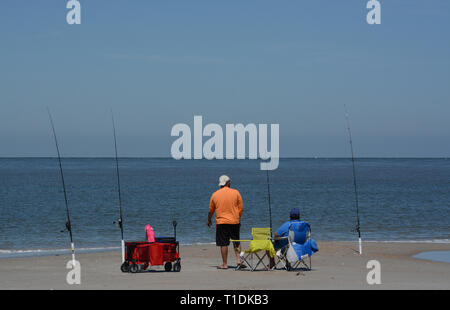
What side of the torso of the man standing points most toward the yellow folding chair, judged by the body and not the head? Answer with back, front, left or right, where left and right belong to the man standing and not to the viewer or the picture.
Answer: right

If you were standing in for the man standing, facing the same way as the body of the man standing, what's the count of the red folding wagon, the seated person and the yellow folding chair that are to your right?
2

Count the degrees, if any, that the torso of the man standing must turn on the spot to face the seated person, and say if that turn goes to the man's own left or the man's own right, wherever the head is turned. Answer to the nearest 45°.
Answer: approximately 90° to the man's own right

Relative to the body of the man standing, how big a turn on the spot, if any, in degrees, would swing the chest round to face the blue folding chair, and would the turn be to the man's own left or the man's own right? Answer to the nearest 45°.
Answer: approximately 90° to the man's own right

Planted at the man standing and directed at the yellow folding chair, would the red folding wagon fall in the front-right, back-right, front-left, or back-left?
back-right

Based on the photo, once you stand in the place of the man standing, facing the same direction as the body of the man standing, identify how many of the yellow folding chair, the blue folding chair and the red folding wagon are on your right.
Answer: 2

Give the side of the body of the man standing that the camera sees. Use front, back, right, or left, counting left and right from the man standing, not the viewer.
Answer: back

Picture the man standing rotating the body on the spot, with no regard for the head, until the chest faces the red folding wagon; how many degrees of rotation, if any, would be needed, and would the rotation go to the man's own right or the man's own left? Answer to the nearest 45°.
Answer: approximately 90° to the man's own left
